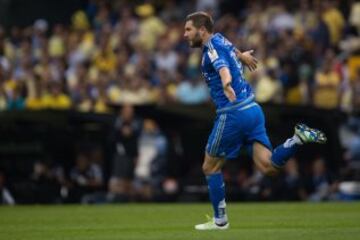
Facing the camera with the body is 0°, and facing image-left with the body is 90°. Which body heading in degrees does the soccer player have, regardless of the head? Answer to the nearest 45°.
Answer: approximately 90°
